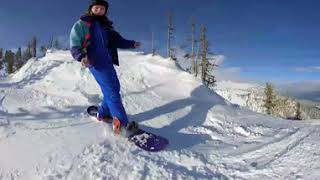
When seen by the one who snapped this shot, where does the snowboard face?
facing the viewer and to the right of the viewer
